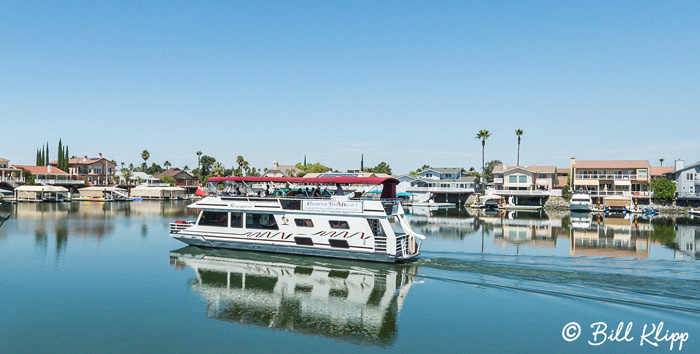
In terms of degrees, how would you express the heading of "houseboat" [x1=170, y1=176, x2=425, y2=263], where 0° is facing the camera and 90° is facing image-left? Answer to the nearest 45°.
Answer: approximately 135°
